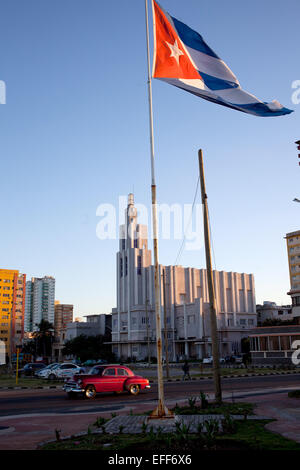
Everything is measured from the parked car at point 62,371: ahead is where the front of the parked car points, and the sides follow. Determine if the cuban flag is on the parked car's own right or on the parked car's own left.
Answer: on the parked car's own left

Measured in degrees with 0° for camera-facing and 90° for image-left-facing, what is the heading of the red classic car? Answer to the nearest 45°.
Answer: approximately 45°

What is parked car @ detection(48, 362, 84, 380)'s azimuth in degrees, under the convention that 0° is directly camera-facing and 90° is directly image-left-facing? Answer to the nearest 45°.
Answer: approximately 45°
